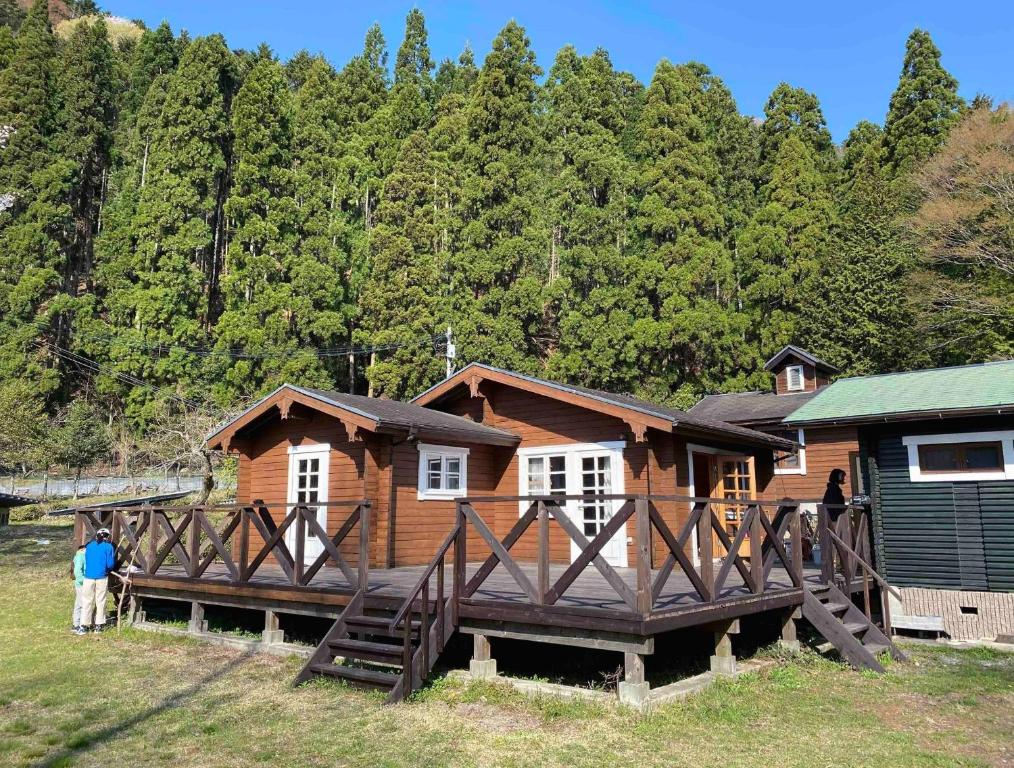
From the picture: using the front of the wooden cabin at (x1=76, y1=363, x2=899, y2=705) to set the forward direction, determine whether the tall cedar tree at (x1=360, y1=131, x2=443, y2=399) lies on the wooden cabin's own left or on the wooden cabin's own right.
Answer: on the wooden cabin's own right

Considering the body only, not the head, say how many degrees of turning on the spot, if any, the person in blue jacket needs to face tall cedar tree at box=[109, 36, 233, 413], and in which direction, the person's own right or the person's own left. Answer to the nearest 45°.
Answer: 0° — they already face it

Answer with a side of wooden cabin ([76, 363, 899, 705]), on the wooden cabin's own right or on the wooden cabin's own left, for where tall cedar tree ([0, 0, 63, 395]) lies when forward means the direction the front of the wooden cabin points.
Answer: on the wooden cabin's own right

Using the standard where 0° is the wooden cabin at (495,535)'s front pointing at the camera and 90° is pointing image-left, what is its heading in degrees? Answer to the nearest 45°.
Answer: approximately 45°

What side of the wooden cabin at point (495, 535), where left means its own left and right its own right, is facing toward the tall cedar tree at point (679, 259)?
back

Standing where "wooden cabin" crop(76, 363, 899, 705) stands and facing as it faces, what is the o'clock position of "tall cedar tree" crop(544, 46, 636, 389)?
The tall cedar tree is roughly at 5 o'clock from the wooden cabin.

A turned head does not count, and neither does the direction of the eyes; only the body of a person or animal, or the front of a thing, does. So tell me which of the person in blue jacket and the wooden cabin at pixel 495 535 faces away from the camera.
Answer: the person in blue jacket

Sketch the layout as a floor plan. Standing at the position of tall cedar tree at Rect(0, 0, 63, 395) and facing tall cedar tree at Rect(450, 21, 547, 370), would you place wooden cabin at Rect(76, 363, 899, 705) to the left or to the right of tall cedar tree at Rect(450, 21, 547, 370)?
right

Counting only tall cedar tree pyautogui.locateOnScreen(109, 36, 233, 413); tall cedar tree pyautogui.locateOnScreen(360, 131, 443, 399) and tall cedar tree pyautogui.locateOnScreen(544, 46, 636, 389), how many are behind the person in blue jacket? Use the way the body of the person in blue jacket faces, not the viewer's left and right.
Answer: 0

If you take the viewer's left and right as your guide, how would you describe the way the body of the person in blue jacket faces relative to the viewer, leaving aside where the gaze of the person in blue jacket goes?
facing away from the viewer

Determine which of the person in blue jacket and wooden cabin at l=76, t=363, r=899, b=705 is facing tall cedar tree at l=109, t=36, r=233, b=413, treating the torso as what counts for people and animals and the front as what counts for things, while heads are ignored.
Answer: the person in blue jacket
